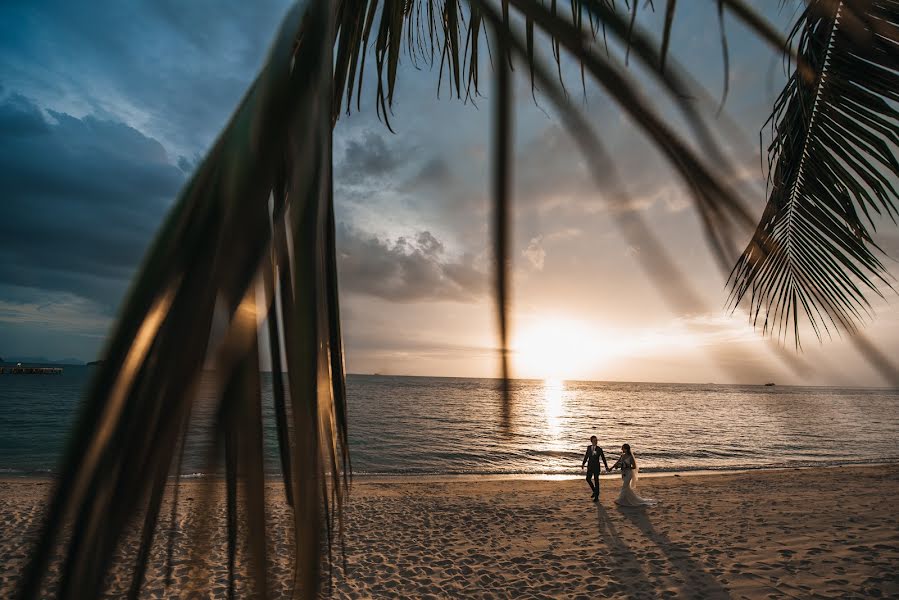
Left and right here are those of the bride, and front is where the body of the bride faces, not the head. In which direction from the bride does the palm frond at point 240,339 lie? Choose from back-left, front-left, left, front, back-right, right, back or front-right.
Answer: front-left

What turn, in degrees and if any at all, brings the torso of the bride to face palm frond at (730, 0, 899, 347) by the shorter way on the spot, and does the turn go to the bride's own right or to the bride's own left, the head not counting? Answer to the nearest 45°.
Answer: approximately 45° to the bride's own left

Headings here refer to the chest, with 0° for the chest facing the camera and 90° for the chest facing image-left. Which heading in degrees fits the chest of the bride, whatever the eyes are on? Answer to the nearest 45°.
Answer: approximately 45°
